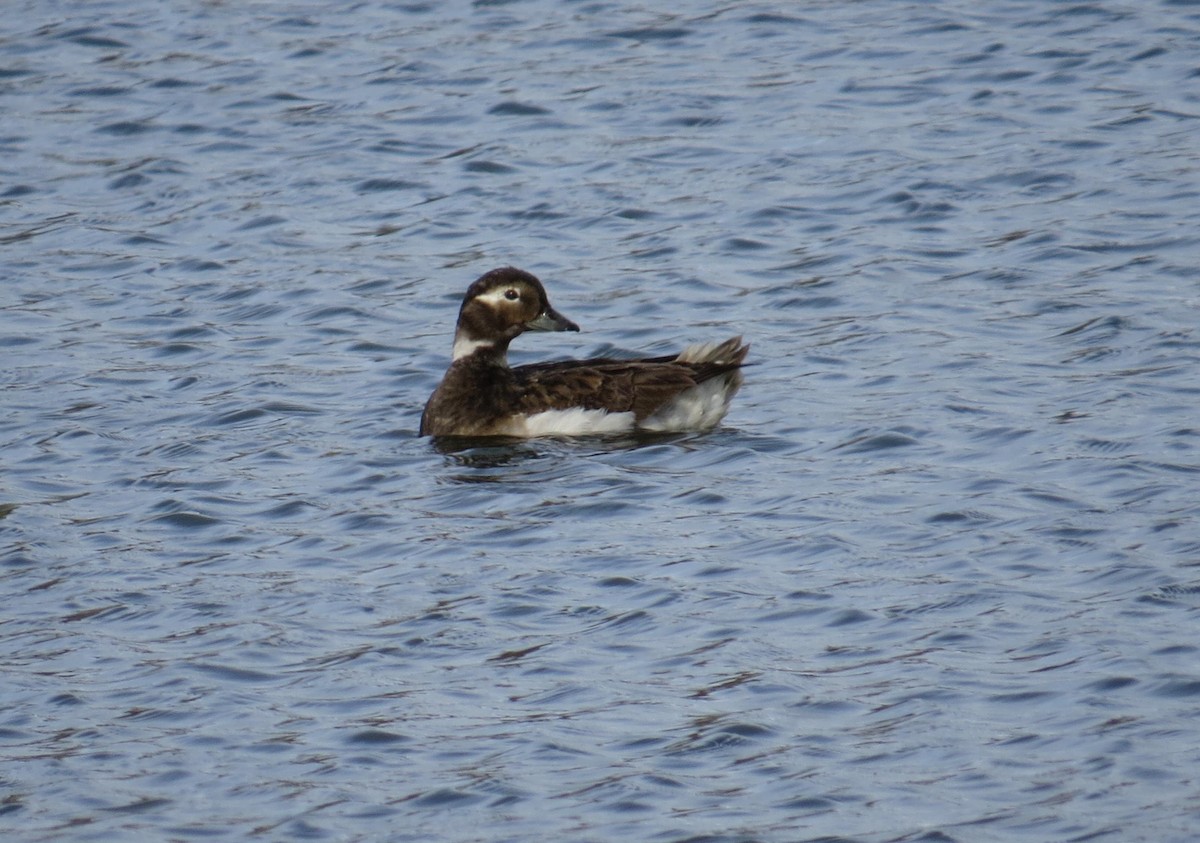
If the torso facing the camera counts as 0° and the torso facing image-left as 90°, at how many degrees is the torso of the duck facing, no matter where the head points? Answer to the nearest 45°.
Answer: approximately 90°
